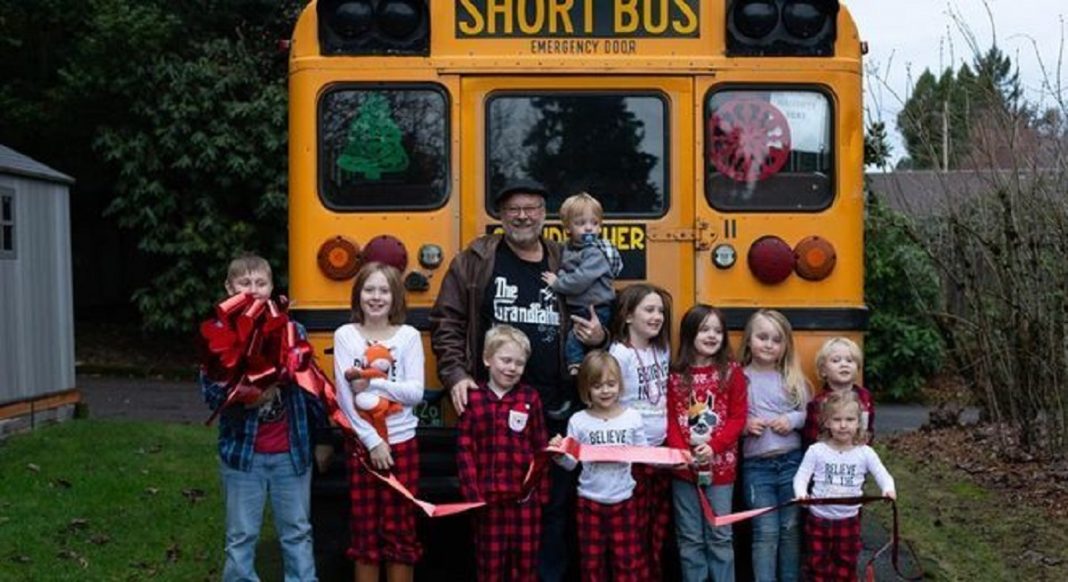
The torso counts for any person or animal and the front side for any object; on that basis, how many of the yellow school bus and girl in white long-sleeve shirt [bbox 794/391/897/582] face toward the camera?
1

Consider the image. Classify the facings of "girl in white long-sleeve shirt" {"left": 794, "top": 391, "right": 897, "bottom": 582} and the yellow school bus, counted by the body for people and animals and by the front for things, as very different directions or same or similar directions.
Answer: very different directions

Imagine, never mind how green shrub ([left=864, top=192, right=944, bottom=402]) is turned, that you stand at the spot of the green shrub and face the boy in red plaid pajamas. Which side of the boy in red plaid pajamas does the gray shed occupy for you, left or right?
right

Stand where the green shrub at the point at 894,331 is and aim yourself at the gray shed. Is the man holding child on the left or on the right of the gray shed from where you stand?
left
